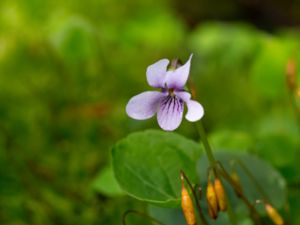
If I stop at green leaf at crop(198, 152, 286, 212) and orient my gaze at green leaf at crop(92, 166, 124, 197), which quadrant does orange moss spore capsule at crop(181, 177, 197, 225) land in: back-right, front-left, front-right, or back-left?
front-left

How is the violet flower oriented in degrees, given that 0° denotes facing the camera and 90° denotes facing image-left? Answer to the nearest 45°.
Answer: approximately 0°
